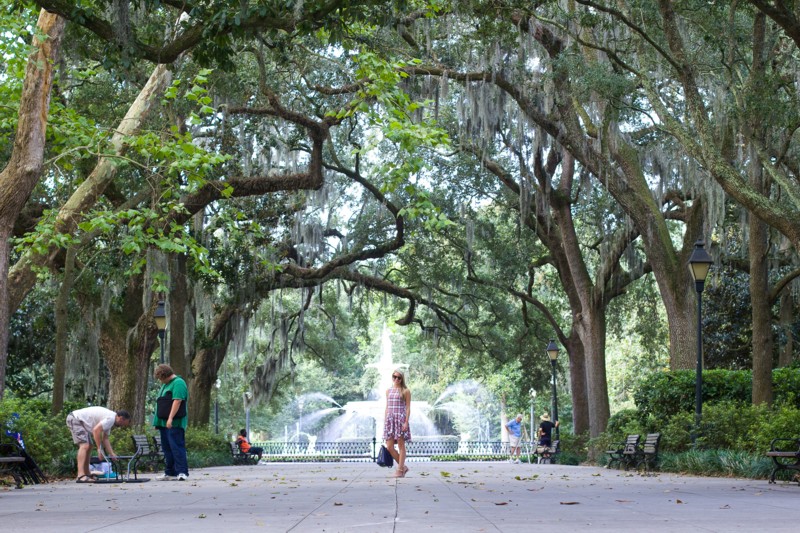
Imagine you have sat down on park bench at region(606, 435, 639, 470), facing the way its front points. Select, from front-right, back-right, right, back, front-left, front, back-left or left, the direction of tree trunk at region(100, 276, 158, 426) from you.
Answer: front

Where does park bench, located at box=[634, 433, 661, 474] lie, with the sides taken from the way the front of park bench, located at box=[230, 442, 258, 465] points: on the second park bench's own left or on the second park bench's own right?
on the second park bench's own right

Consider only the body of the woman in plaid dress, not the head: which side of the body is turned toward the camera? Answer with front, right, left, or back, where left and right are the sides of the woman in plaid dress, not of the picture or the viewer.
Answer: front

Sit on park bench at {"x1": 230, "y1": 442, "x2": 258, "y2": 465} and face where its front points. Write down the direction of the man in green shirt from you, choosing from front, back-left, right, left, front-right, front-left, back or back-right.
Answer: right

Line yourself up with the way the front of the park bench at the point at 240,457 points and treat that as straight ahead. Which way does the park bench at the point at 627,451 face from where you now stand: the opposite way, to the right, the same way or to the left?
the opposite way

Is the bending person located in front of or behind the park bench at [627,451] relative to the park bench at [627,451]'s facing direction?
in front

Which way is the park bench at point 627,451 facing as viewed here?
to the viewer's left

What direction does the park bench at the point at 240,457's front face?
to the viewer's right

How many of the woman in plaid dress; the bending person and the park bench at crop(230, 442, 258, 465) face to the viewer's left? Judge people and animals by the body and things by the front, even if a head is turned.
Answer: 0

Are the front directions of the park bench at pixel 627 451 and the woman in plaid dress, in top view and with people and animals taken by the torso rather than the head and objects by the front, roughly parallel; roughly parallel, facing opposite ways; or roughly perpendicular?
roughly perpendicular

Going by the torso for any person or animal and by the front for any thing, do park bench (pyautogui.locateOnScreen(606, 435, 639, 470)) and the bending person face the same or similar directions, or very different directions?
very different directions

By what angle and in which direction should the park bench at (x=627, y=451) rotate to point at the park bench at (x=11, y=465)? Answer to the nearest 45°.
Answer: approximately 45° to its left

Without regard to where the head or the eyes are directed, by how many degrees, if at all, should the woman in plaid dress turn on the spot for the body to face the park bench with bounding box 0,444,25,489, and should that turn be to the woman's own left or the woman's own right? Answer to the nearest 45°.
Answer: approximately 90° to the woman's own right

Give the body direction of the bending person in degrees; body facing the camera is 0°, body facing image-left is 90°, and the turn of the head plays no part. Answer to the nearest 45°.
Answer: approximately 270°

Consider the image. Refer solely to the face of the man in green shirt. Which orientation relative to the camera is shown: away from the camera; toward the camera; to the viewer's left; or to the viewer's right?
to the viewer's left

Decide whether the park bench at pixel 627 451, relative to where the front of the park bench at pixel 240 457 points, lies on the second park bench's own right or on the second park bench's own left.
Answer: on the second park bench's own right

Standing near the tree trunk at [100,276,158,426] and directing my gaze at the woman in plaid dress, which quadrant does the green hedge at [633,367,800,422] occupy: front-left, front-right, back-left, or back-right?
front-left
